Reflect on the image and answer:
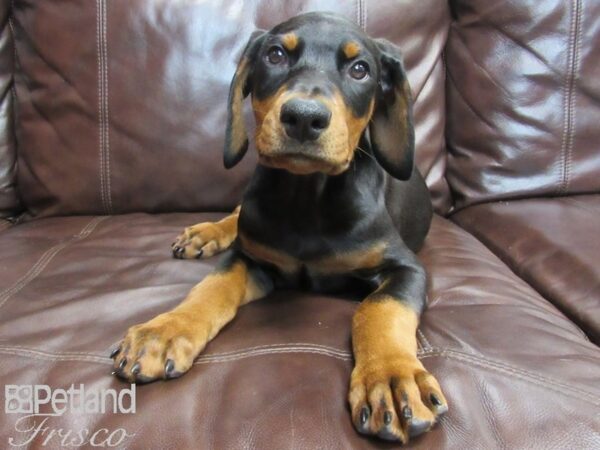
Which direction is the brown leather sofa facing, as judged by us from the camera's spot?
facing the viewer

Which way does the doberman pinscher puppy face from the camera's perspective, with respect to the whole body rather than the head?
toward the camera
